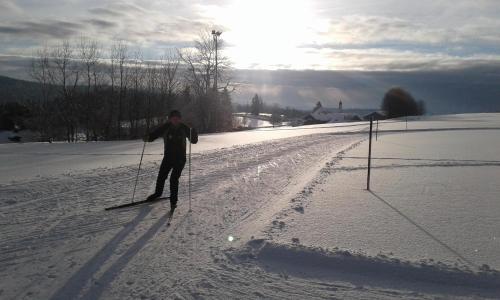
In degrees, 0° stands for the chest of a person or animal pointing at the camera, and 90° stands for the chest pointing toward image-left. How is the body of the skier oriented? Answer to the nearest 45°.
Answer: approximately 0°
